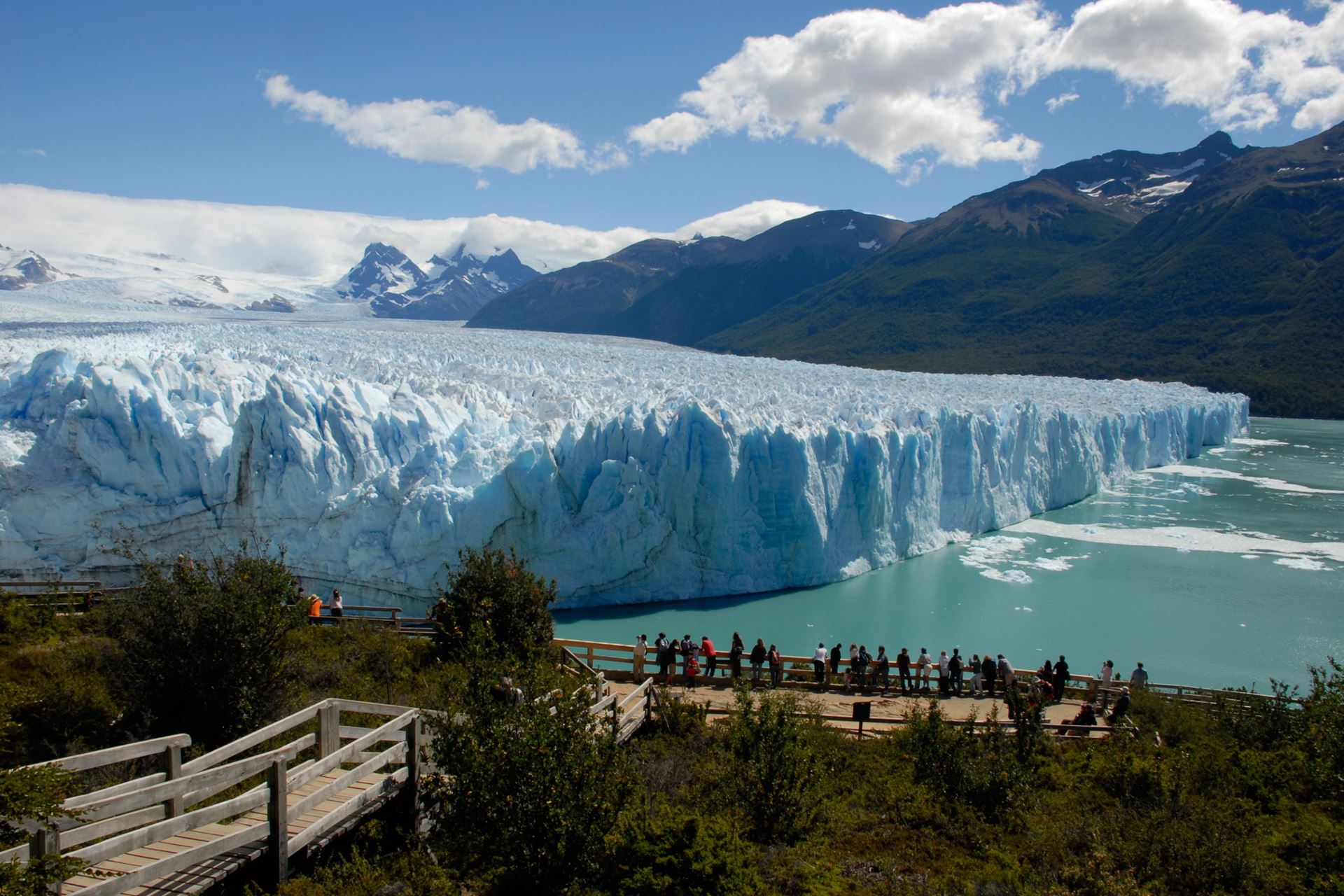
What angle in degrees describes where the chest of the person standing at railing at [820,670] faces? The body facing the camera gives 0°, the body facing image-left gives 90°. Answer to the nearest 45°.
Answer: approximately 180°

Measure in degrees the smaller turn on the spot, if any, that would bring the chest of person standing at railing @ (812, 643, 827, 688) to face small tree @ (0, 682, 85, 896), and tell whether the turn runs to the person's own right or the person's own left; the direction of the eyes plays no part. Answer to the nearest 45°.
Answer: approximately 180°

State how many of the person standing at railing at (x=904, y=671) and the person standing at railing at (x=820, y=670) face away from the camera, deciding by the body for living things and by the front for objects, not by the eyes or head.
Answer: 2

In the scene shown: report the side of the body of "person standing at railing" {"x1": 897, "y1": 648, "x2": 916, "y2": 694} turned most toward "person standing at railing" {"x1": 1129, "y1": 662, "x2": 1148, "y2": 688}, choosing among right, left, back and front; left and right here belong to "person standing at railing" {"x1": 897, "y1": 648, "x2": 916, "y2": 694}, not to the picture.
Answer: right

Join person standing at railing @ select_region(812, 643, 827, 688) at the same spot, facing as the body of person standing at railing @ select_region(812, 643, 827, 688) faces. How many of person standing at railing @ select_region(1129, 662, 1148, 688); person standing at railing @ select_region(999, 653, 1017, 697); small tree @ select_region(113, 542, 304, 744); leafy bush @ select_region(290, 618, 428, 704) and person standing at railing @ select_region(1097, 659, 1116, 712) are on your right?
3

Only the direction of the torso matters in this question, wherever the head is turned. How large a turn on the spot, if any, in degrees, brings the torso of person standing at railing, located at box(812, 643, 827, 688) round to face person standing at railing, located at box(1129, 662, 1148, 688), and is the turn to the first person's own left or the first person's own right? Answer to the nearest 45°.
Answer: approximately 90° to the first person's own right

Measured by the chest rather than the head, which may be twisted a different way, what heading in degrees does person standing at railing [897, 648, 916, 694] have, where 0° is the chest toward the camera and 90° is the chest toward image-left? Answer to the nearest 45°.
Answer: approximately 180°

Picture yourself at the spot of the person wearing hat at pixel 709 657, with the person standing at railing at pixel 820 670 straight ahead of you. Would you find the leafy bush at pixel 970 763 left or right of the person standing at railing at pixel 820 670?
right

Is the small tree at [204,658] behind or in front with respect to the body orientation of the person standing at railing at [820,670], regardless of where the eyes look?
behind

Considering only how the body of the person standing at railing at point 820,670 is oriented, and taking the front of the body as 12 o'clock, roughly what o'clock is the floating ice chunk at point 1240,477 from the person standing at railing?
The floating ice chunk is roughly at 1 o'clock from the person standing at railing.

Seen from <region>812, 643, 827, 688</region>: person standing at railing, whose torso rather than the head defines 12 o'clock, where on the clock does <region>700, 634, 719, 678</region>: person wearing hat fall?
The person wearing hat is roughly at 9 o'clock from the person standing at railing.
